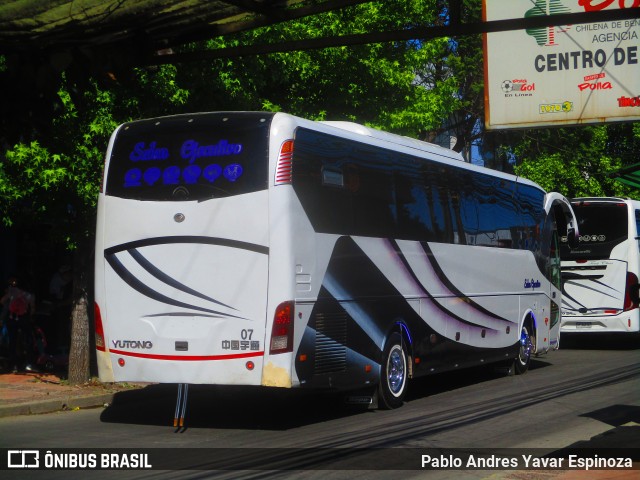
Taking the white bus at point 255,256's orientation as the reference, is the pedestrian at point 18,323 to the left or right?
on its left

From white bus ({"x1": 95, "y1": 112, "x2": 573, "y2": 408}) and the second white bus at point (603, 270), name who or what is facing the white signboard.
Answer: the white bus

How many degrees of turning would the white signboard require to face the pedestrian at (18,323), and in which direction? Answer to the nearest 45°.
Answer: approximately 90° to its right

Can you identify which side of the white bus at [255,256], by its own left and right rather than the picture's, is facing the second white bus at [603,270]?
front

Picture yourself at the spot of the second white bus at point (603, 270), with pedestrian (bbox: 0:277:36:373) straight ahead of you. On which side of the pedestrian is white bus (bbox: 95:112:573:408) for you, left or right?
left

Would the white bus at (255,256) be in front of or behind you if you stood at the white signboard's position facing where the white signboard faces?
in front

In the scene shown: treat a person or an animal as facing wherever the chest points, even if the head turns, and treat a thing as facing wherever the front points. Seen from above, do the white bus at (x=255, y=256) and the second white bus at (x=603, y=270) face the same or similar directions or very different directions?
same or similar directions

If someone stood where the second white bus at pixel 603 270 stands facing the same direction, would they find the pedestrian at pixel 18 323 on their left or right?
on their left

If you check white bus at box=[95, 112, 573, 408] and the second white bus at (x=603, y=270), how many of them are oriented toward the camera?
0

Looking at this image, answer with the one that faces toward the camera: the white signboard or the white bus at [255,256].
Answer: the white signboard

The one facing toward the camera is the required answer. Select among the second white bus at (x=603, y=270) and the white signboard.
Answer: the white signboard

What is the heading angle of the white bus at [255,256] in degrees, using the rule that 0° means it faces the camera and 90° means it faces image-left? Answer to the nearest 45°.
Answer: approximately 225°

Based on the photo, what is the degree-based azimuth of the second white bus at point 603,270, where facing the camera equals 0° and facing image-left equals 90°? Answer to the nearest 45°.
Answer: approximately 180°

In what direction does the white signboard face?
toward the camera
